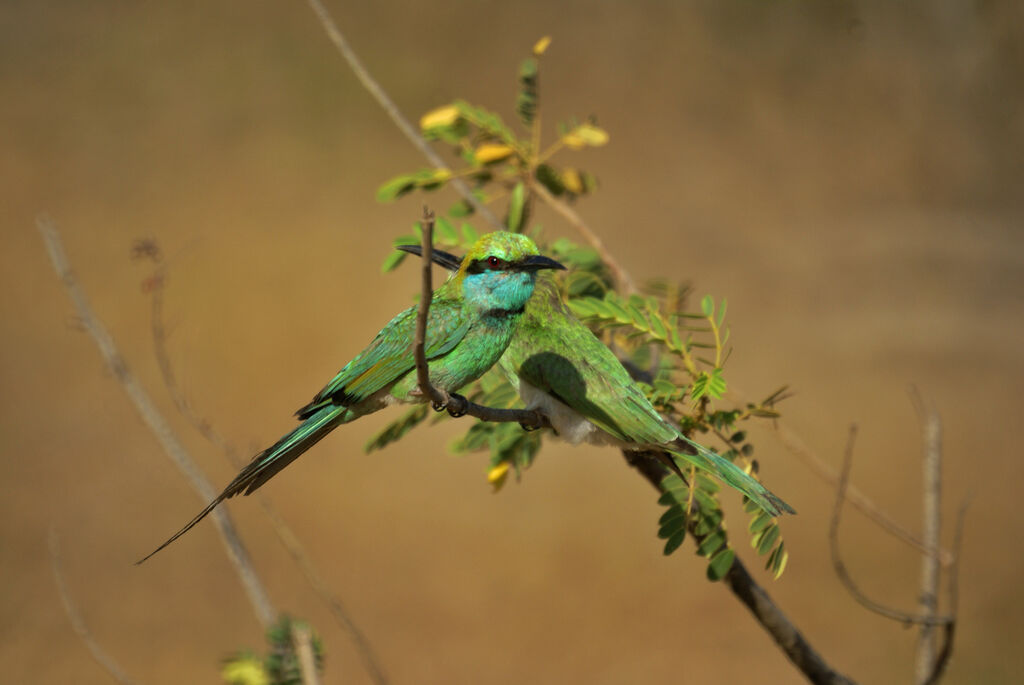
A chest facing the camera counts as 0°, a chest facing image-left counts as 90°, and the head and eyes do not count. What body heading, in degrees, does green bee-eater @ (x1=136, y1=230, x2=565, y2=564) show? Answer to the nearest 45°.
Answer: approximately 270°

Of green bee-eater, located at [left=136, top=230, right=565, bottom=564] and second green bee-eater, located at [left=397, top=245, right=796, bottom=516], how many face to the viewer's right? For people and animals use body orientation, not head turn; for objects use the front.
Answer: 1

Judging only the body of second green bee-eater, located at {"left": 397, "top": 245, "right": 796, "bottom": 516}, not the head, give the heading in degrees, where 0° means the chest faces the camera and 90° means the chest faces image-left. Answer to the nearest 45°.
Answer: approximately 90°

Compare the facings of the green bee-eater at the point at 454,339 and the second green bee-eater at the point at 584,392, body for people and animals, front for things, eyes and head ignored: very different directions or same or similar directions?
very different directions

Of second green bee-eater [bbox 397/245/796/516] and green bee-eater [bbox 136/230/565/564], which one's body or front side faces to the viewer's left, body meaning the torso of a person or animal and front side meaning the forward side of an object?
the second green bee-eater

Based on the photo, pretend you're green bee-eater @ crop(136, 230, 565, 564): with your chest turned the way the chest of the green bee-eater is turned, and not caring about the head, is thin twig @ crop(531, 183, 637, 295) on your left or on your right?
on your left
